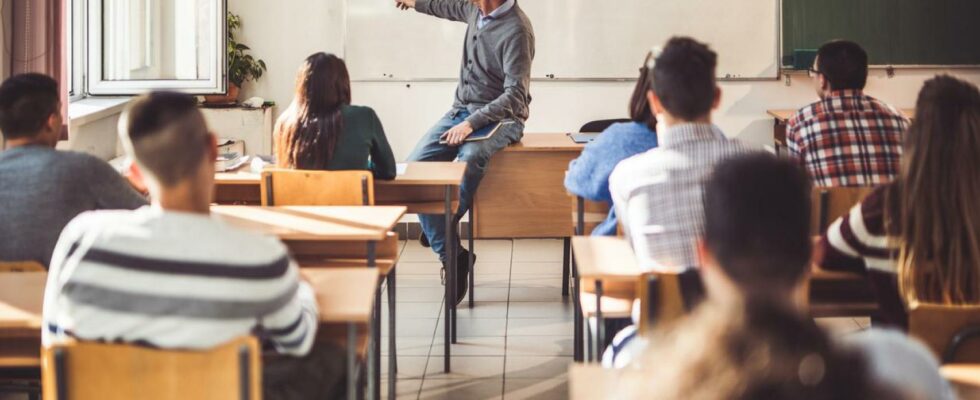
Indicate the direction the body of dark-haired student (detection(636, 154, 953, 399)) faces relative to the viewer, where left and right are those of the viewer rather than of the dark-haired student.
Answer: facing away from the viewer

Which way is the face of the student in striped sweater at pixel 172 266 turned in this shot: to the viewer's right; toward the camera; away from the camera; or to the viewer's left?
away from the camera

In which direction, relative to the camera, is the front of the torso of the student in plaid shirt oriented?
away from the camera

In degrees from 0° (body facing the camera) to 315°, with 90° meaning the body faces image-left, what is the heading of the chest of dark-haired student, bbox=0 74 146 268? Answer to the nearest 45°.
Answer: approximately 225°

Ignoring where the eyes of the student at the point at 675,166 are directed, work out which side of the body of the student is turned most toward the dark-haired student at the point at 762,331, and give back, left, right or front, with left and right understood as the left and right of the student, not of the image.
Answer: back

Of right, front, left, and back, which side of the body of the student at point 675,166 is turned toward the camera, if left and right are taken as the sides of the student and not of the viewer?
back

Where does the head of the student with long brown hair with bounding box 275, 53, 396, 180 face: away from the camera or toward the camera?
away from the camera

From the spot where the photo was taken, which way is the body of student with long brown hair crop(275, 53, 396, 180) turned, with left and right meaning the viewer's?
facing away from the viewer

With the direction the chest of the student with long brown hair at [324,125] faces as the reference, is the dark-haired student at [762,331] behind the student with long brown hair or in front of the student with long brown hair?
behind
